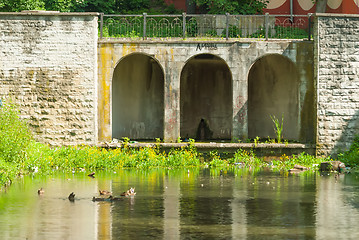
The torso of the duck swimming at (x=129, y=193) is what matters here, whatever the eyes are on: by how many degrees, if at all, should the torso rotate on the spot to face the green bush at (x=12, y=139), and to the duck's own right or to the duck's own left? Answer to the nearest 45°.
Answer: approximately 135° to the duck's own left

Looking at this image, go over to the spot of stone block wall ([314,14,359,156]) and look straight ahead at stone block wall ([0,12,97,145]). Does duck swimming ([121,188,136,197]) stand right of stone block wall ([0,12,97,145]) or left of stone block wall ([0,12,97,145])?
left

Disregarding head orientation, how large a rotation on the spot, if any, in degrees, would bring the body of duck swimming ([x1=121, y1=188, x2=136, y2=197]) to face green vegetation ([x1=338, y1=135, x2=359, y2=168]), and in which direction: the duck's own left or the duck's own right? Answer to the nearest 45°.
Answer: approximately 45° to the duck's own left

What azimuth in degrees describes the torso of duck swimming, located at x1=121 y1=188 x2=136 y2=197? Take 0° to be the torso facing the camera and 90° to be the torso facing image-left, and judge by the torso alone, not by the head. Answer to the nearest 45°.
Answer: approximately 270°

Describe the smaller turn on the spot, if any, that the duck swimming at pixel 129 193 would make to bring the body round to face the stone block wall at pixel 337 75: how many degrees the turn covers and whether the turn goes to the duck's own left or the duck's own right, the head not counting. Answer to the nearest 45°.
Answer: approximately 45° to the duck's own left

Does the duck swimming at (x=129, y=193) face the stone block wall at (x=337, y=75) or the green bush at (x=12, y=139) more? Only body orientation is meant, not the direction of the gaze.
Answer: the stone block wall
